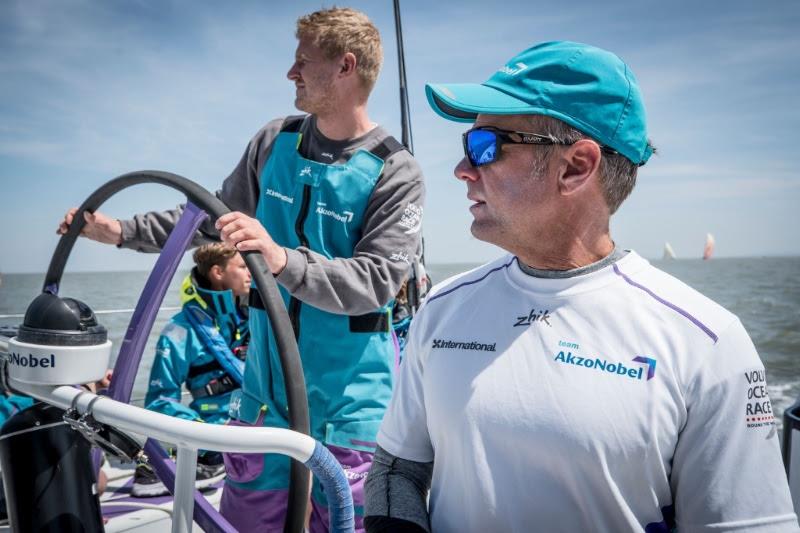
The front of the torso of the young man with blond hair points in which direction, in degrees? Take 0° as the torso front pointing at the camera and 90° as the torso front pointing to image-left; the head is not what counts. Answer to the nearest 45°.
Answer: approximately 45°

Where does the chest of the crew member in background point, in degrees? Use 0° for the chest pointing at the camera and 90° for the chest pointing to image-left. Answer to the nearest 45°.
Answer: approximately 315°

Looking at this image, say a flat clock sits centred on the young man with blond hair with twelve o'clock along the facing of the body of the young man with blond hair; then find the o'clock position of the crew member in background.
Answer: The crew member in background is roughly at 4 o'clock from the young man with blond hair.

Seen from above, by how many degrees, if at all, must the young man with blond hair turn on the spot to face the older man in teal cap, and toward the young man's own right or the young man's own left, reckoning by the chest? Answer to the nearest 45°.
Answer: approximately 45° to the young man's own left

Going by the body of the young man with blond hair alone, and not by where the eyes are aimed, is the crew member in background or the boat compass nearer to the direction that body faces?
the boat compass
